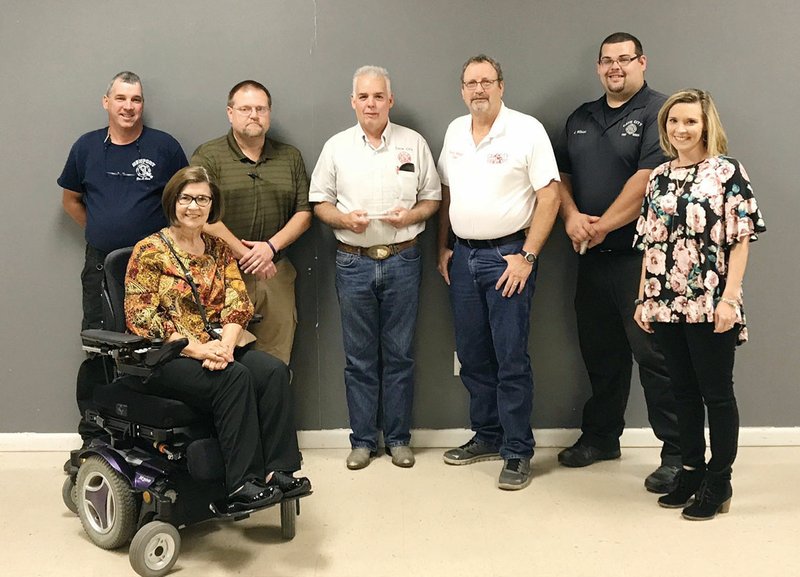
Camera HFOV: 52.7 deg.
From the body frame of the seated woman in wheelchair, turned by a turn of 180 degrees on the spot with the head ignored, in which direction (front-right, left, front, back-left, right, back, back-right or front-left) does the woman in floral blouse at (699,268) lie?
back-right

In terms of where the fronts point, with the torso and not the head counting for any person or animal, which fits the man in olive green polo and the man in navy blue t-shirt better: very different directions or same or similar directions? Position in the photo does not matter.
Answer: same or similar directions

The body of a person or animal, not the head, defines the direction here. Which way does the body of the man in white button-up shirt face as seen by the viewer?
toward the camera

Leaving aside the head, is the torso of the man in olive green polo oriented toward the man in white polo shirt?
no

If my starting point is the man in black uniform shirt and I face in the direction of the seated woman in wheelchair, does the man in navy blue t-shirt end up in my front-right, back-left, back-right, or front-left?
front-right

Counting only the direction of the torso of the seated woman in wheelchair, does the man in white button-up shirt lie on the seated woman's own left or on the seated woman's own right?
on the seated woman's own left

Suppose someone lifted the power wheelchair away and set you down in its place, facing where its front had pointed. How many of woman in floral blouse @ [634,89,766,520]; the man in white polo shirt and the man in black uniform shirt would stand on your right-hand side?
0

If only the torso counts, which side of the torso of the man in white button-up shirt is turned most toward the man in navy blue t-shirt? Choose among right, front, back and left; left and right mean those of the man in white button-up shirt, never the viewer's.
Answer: right

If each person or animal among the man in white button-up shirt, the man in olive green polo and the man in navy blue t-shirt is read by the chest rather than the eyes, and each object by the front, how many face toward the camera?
3

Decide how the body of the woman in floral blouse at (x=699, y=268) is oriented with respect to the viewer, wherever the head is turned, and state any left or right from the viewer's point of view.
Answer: facing the viewer and to the left of the viewer

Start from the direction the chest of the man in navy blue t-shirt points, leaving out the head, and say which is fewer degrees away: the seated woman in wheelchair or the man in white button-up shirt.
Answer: the seated woman in wheelchair

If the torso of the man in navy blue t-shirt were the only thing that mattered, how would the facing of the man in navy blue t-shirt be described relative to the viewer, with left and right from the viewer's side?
facing the viewer

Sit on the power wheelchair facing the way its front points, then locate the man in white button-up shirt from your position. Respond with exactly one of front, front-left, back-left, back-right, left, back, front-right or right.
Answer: left

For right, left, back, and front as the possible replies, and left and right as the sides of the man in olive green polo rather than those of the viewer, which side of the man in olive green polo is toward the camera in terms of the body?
front

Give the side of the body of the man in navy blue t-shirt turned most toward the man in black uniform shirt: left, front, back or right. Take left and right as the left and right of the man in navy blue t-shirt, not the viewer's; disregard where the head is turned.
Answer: left

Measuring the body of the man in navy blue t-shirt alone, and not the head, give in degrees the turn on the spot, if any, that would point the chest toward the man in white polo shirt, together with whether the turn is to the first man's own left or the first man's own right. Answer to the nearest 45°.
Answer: approximately 45° to the first man's own left

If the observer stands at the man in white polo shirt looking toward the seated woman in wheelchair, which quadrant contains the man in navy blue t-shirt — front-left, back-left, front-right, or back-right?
front-right

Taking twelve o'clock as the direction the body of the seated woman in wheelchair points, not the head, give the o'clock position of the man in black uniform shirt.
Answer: The man in black uniform shirt is roughly at 10 o'clock from the seated woman in wheelchair.
